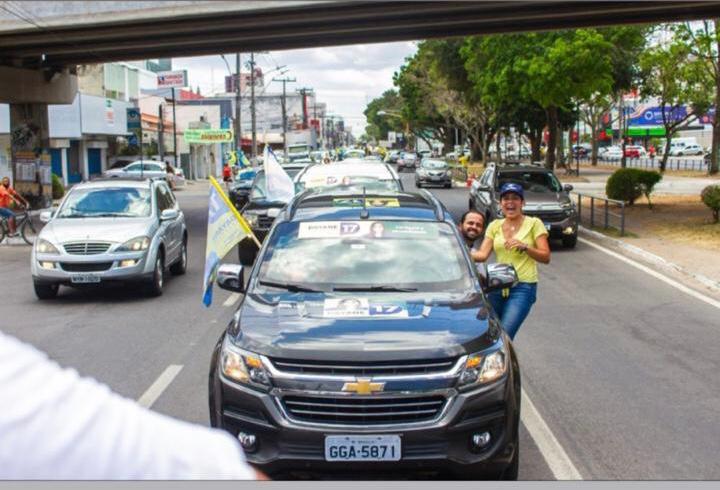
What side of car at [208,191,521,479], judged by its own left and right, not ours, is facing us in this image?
front

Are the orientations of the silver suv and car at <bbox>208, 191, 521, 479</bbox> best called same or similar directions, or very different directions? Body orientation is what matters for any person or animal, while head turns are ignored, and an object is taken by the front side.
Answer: same or similar directions

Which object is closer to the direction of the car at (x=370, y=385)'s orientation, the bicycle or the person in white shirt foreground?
the person in white shirt foreground

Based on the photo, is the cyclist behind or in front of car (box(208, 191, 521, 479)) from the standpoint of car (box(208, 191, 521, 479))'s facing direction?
behind

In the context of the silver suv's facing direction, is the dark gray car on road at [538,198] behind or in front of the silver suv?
behind

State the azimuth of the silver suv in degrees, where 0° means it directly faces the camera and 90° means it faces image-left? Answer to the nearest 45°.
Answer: approximately 45°

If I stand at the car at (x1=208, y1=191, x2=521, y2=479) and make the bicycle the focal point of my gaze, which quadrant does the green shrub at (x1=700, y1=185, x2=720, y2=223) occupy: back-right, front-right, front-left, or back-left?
front-right

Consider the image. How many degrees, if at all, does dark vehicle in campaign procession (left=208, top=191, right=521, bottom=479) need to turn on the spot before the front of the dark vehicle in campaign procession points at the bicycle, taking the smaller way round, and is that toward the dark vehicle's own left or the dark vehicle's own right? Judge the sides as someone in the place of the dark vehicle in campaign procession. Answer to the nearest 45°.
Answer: approximately 135° to the dark vehicle's own right

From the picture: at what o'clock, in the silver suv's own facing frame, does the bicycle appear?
The bicycle is roughly at 4 o'clock from the silver suv.

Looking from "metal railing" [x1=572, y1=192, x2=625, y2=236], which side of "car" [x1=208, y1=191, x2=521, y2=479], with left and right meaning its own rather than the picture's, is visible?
back

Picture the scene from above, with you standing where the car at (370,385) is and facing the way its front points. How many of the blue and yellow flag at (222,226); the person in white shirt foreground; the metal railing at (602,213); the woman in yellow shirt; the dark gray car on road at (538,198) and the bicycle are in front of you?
1

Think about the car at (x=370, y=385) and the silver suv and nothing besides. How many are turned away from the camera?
0

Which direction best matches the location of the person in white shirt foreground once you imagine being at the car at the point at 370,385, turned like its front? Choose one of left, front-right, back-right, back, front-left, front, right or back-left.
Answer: front

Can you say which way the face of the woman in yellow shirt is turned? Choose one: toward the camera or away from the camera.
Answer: toward the camera

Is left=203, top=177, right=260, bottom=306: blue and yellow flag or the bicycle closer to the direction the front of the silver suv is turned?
the blue and yellow flag

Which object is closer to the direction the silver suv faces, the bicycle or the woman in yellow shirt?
the woman in yellow shirt
